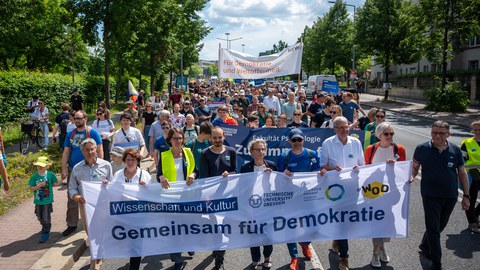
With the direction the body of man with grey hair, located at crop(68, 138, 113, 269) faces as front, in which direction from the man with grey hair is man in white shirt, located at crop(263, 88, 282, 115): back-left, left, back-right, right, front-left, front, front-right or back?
back-left

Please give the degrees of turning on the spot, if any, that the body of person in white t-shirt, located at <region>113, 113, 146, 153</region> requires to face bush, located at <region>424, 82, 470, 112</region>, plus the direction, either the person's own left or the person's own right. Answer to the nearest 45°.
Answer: approximately 135° to the person's own left

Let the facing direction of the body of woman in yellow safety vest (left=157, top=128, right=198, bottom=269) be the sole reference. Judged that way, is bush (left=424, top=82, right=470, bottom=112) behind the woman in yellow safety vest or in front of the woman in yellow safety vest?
behind

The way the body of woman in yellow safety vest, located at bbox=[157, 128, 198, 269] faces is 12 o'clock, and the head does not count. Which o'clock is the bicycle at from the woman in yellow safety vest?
The bicycle is roughly at 5 o'clock from the woman in yellow safety vest.

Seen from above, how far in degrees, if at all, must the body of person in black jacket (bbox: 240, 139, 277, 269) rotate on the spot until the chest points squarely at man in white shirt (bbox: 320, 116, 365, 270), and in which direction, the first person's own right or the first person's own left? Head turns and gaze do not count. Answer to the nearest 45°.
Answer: approximately 90° to the first person's own left

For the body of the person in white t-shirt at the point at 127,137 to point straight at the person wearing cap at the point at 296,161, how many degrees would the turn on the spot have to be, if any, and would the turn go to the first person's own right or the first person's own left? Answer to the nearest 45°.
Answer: approximately 45° to the first person's own left

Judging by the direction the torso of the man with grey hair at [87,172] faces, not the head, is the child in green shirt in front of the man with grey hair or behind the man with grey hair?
behind

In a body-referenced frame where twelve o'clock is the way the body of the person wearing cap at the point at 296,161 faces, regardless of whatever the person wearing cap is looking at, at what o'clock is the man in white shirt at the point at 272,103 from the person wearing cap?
The man in white shirt is roughly at 6 o'clock from the person wearing cap.

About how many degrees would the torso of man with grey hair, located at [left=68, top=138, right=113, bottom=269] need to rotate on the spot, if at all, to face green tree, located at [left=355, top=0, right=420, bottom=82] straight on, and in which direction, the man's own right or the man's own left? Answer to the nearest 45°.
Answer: approximately 135° to the man's own left

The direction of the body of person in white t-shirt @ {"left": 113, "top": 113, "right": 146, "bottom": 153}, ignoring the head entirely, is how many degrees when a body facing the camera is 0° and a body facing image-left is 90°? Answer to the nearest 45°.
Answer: approximately 0°
